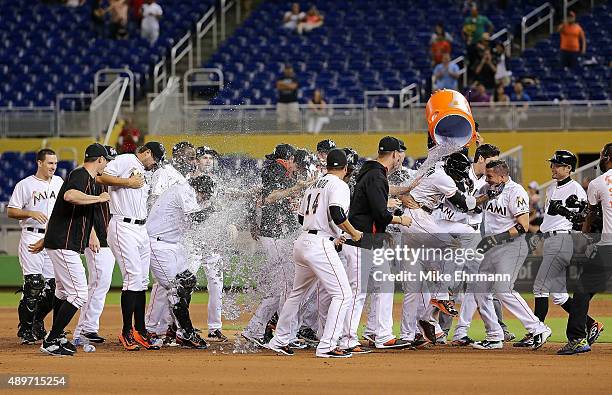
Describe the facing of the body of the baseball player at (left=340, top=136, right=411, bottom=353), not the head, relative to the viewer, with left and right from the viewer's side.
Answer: facing to the right of the viewer

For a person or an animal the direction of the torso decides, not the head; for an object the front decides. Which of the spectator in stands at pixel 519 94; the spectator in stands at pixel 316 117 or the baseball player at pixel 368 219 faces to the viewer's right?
the baseball player

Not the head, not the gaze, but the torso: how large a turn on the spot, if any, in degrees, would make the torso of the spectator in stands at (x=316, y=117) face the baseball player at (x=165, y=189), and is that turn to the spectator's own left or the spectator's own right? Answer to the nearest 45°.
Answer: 0° — they already face them

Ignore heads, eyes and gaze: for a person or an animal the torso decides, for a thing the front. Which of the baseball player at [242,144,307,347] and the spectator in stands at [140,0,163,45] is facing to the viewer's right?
the baseball player

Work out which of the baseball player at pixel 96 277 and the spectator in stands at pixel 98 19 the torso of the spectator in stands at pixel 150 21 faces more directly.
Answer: the baseball player

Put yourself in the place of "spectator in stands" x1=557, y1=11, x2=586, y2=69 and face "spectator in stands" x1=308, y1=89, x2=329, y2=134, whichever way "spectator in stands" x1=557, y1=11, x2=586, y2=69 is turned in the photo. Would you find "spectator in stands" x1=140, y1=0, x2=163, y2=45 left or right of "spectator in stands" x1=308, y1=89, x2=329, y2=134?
right

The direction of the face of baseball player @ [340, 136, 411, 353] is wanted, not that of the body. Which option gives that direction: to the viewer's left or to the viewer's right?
to the viewer's right

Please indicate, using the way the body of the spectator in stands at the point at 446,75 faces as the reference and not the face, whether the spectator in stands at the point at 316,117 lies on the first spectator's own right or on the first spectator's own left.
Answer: on the first spectator's own right

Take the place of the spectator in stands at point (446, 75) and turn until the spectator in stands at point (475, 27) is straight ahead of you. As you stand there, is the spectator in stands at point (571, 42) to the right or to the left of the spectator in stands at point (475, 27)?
right

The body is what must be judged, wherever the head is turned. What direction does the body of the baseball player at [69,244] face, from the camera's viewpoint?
to the viewer's right

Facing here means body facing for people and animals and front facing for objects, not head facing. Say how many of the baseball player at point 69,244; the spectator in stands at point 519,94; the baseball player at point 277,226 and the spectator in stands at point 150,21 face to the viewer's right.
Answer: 2
